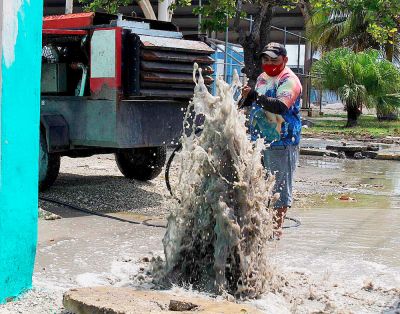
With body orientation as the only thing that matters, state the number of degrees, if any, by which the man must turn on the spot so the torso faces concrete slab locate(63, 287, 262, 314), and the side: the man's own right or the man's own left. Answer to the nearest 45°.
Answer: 0° — they already face it

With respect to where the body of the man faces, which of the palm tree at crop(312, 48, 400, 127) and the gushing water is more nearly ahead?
the gushing water

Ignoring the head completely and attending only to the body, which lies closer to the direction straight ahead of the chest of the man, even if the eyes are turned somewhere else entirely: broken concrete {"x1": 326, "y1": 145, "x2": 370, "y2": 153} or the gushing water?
the gushing water

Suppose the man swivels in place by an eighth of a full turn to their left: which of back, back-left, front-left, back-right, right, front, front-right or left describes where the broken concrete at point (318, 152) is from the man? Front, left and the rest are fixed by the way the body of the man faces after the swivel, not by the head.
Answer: back

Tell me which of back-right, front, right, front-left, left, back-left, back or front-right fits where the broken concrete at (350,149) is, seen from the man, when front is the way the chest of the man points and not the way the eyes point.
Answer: back-right

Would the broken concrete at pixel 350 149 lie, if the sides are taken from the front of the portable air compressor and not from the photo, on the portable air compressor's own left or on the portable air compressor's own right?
on the portable air compressor's own right

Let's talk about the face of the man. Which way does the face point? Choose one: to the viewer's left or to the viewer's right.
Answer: to the viewer's left

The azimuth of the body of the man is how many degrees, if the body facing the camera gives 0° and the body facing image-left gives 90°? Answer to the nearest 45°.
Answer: approximately 45°

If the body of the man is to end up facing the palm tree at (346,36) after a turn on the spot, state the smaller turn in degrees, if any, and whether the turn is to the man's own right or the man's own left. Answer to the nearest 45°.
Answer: approximately 135° to the man's own right

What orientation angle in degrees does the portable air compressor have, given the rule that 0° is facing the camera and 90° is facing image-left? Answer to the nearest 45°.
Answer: approximately 135°
